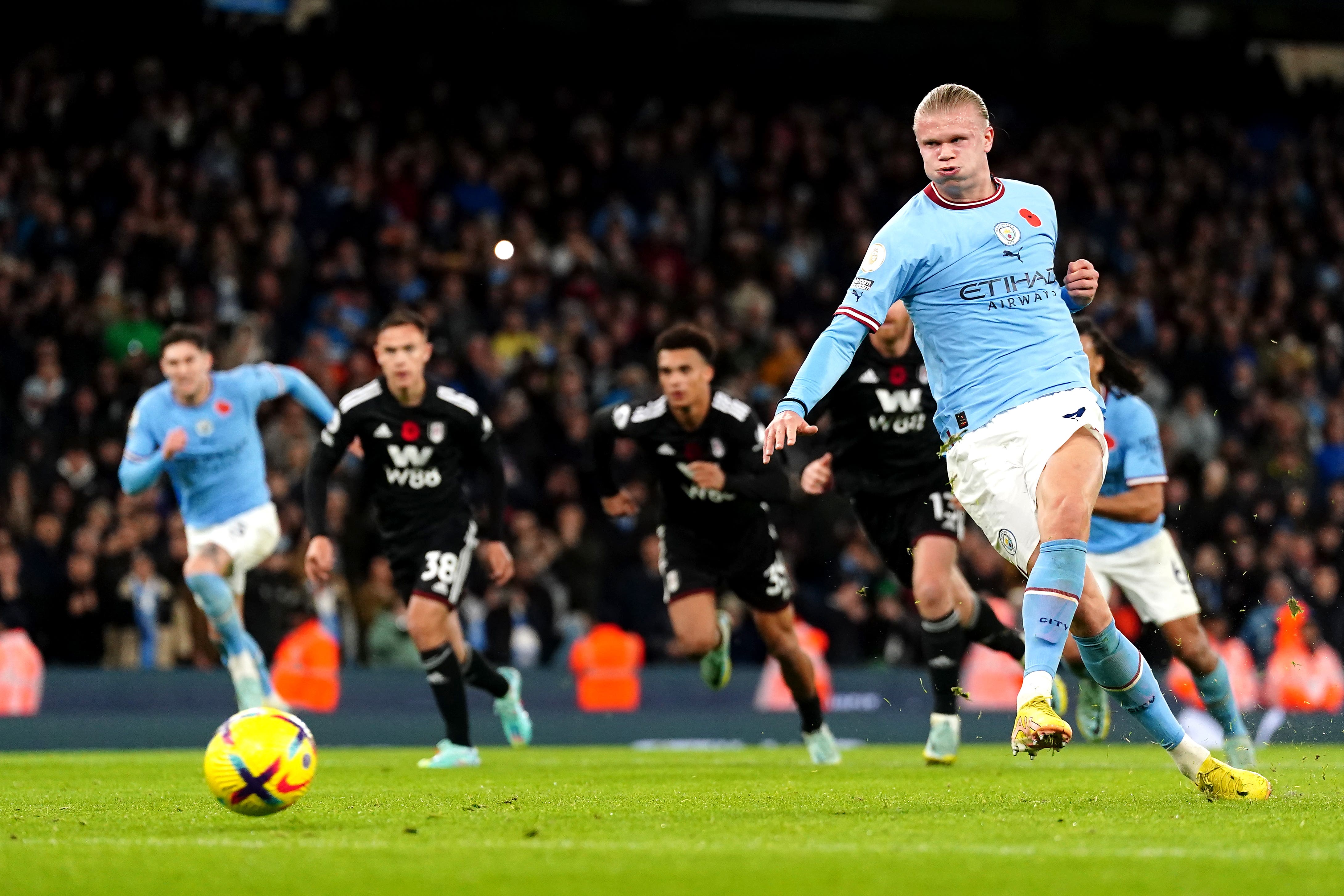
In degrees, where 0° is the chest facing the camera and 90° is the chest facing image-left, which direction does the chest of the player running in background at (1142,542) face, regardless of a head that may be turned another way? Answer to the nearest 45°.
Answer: approximately 45°

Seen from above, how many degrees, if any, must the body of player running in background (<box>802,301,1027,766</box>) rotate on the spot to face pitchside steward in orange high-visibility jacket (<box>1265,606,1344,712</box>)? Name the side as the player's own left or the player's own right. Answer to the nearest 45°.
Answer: approximately 135° to the player's own left

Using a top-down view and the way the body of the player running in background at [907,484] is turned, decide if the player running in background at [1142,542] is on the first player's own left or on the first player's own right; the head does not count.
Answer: on the first player's own left

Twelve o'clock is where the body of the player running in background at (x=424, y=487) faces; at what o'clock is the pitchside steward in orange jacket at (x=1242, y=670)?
The pitchside steward in orange jacket is roughly at 8 o'clock from the player running in background.

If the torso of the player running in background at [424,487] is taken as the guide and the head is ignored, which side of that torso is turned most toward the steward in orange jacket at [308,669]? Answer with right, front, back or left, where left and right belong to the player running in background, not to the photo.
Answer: back

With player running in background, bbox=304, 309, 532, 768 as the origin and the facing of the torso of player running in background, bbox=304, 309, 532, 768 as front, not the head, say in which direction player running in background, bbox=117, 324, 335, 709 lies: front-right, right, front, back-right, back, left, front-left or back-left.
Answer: back-right

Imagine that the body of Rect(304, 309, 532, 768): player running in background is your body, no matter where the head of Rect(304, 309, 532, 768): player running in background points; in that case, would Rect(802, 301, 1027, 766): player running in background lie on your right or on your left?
on your left

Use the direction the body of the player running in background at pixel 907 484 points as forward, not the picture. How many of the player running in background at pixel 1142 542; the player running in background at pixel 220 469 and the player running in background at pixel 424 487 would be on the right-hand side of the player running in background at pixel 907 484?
2

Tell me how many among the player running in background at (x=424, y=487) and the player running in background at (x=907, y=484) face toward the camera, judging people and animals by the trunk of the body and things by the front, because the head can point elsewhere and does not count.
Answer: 2

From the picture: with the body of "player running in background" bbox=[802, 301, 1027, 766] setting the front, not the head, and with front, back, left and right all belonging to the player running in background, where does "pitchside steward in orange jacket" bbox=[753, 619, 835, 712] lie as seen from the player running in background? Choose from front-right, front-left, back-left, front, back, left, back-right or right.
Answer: back

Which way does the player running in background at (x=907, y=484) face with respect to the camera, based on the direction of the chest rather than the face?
toward the camera

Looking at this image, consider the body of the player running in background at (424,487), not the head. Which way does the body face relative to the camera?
toward the camera

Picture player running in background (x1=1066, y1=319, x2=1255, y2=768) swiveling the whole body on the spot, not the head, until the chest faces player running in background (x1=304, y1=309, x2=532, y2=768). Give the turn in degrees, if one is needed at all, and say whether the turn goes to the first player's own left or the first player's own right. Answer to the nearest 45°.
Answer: approximately 45° to the first player's own right

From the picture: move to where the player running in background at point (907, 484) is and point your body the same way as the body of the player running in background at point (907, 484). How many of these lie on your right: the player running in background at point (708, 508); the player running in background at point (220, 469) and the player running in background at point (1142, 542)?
2

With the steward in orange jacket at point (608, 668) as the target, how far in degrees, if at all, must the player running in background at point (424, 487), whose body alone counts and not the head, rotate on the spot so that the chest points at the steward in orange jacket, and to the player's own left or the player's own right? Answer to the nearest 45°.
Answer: approximately 180°
